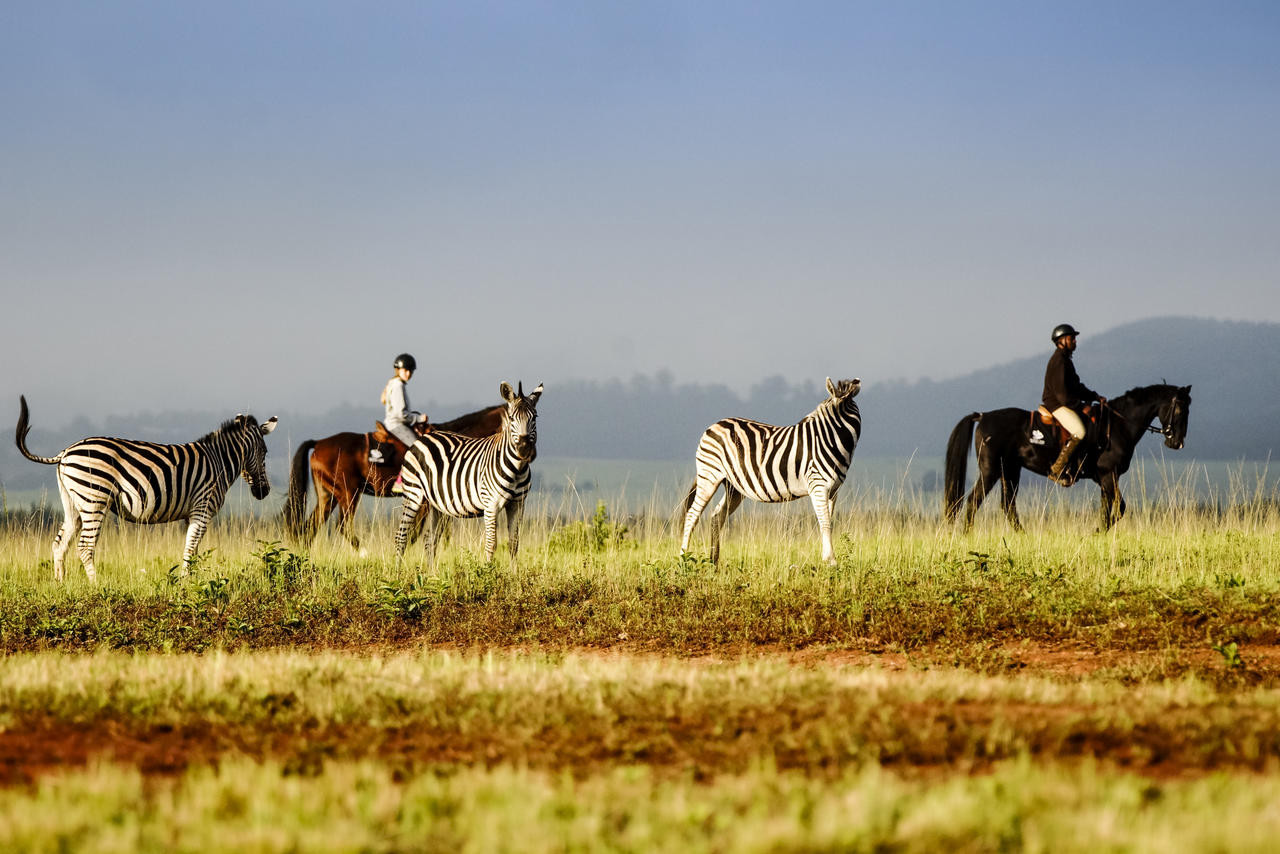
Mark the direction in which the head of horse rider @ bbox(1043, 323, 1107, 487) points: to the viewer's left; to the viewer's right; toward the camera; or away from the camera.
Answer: to the viewer's right

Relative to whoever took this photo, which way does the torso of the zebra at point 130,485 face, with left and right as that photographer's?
facing to the right of the viewer

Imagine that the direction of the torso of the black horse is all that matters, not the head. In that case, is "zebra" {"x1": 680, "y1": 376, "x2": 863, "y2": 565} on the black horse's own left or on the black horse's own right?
on the black horse's own right

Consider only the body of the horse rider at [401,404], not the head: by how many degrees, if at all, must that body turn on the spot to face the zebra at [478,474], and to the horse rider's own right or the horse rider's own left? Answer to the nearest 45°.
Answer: approximately 90° to the horse rider's own right

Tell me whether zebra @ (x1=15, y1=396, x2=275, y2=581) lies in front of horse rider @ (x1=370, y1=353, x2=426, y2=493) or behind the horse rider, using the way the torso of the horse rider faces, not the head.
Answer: behind

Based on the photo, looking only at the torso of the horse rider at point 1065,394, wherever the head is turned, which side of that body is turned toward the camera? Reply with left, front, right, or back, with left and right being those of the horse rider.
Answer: right

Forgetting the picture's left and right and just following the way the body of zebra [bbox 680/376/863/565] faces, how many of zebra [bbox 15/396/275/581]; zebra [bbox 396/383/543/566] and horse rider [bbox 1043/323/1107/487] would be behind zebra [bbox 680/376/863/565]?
2

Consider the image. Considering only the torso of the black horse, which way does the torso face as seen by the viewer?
to the viewer's right

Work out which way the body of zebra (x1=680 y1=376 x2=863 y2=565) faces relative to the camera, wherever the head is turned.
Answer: to the viewer's right

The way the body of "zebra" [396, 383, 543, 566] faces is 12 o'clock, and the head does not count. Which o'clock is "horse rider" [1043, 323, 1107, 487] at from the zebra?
The horse rider is roughly at 10 o'clock from the zebra.

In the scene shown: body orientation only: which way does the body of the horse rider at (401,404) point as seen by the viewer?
to the viewer's right

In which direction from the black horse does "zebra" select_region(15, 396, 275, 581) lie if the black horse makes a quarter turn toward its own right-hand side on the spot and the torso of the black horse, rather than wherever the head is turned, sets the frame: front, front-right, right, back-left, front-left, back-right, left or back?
front-right

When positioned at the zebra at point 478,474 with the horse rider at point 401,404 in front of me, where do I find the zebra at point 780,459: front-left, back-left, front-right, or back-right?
back-right

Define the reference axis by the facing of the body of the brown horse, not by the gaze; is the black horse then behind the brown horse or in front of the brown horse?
in front
